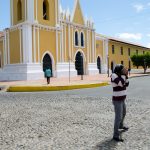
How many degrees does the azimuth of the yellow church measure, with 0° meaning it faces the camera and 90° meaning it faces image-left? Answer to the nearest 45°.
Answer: approximately 315°

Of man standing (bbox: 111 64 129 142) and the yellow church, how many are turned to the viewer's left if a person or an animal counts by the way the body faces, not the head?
0

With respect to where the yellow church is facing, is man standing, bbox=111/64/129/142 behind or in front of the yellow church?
in front
